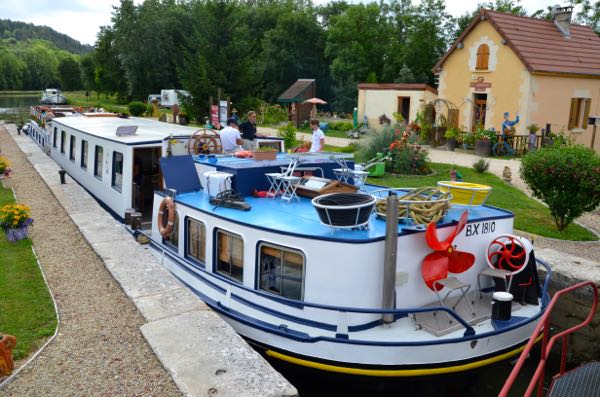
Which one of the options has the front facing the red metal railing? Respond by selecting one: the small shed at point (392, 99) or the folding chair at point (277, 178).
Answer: the small shed

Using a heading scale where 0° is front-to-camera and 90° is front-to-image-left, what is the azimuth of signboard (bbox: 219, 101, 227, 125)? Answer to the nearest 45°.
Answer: approximately 0°

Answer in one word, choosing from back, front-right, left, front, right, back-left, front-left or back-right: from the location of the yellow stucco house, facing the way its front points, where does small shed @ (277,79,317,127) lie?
right

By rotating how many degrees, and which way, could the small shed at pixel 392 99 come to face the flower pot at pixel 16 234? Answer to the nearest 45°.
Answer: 0° — it already faces it

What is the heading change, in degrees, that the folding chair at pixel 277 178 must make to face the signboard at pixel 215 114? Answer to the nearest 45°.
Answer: approximately 90° to its right

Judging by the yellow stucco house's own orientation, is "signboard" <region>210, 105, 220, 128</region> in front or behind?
in front

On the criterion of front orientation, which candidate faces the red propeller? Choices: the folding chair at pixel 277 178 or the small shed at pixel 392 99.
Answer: the small shed
